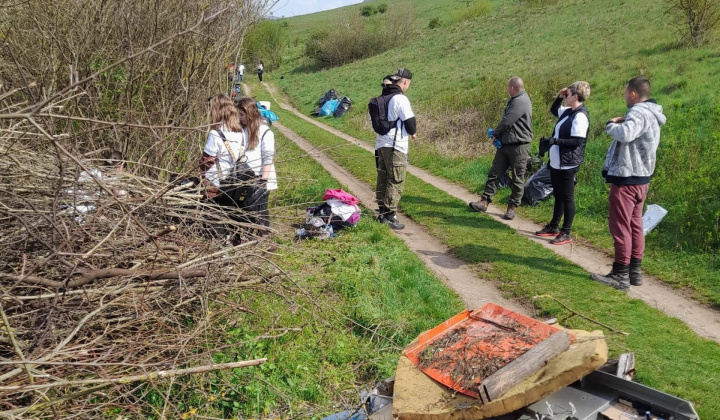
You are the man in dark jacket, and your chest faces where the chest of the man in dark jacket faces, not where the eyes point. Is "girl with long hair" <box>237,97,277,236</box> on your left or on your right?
on your left

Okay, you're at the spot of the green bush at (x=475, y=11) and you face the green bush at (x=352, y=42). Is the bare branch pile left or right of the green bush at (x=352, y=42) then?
left

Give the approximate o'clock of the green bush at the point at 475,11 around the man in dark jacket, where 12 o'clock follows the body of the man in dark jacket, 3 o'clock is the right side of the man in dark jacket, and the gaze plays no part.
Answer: The green bush is roughly at 3 o'clock from the man in dark jacket.

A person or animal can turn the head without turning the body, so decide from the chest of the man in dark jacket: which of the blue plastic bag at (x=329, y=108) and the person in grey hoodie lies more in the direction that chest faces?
the blue plastic bag

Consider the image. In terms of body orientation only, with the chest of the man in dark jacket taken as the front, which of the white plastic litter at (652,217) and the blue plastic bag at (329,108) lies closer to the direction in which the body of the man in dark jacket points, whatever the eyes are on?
the blue plastic bag

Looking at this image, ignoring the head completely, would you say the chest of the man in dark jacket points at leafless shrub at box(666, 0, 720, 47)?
no

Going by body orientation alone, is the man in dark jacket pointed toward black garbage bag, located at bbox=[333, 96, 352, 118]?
no

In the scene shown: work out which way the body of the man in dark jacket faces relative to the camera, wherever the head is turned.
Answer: to the viewer's left

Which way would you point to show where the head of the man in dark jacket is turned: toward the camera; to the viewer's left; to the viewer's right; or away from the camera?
to the viewer's left

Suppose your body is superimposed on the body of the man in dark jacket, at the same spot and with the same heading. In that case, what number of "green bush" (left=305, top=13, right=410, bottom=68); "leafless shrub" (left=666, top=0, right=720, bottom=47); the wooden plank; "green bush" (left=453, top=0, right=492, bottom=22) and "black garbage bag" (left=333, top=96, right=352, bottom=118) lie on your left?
1

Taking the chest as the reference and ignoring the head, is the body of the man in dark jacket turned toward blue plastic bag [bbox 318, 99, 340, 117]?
no
